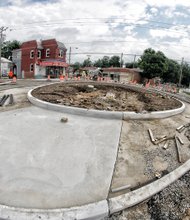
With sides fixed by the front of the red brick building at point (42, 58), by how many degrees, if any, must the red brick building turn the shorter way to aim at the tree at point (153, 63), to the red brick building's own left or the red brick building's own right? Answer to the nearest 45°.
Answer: approximately 45° to the red brick building's own left

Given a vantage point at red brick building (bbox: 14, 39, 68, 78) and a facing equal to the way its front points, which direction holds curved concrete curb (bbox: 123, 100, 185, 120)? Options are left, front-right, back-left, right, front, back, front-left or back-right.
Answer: front-right

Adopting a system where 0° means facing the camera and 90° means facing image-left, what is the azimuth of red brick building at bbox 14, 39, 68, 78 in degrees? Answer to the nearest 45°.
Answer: approximately 315°

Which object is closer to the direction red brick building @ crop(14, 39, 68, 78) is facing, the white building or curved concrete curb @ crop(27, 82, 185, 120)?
the curved concrete curb
